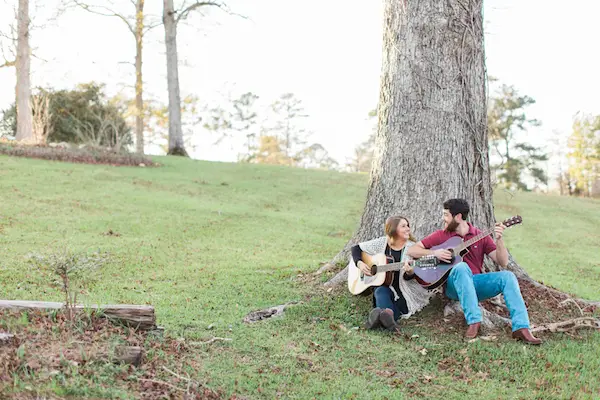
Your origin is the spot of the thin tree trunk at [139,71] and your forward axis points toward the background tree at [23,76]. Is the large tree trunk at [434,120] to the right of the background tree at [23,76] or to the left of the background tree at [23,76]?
left

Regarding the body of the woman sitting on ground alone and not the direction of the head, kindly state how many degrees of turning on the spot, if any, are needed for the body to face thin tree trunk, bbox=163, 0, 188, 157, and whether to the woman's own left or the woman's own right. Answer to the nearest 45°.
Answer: approximately 135° to the woman's own right

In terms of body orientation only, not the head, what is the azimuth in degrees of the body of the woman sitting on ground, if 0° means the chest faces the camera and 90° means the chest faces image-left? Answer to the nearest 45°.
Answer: approximately 0°

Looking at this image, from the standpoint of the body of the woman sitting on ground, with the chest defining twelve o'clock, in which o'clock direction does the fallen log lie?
The fallen log is roughly at 2 o'clock from the woman sitting on ground.

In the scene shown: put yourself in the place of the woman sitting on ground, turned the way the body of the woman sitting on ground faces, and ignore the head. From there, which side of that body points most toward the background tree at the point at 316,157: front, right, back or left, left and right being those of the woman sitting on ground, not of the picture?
back

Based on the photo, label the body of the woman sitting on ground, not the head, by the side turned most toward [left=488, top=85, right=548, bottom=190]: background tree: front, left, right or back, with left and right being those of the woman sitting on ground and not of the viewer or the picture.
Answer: back

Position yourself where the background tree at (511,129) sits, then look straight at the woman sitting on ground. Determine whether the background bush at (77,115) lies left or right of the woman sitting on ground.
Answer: right

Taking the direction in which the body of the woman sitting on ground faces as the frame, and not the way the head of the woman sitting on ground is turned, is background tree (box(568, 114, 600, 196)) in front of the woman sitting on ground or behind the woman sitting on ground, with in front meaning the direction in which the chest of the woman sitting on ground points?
behind

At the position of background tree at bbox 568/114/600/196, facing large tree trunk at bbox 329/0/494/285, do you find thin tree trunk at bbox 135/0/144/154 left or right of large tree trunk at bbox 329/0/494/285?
right
